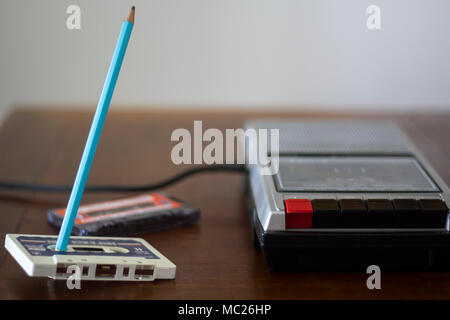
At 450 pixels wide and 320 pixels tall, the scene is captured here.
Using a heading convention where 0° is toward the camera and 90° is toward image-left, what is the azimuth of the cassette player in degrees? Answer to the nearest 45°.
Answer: approximately 0°
